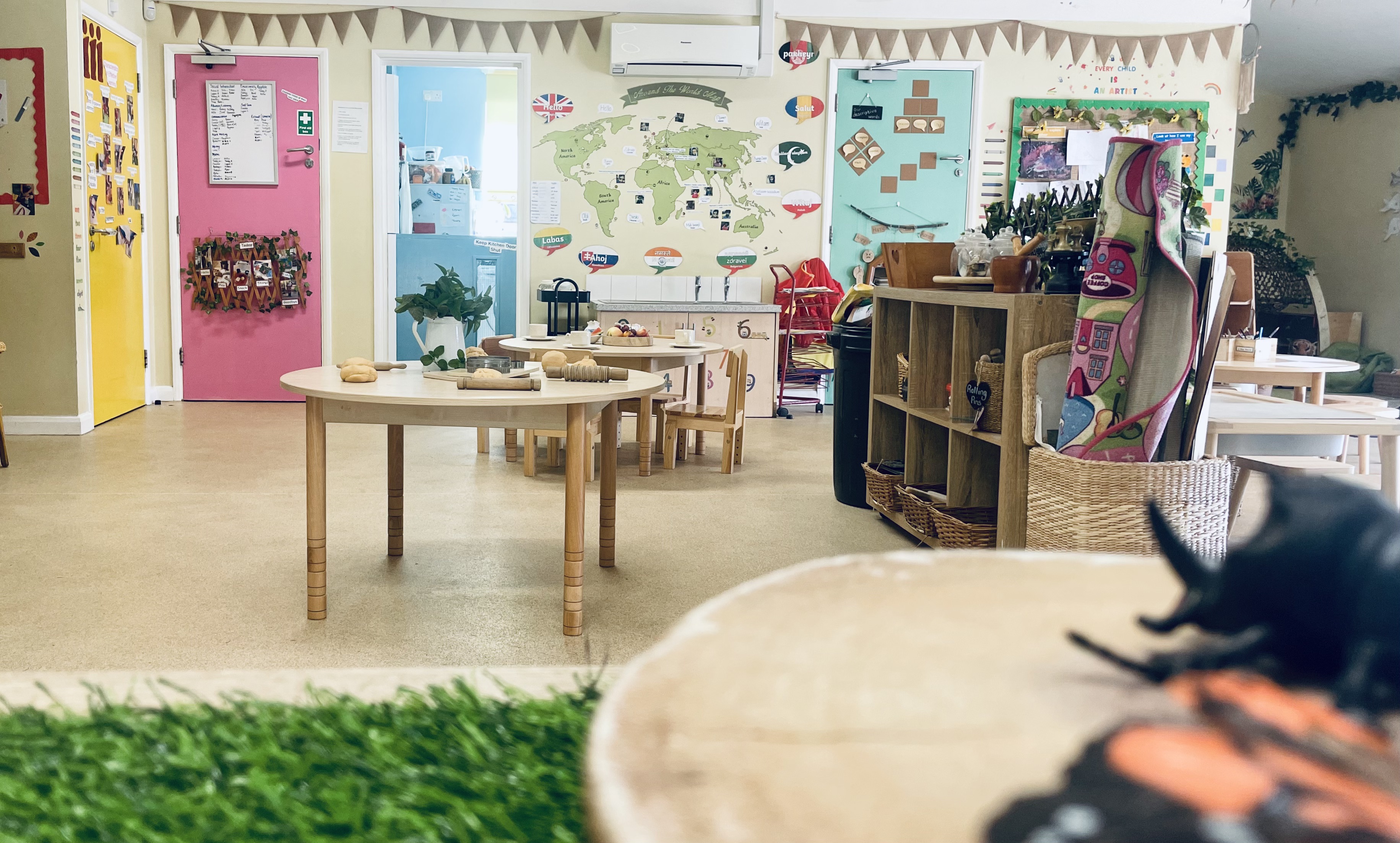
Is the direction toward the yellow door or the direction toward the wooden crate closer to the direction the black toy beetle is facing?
the yellow door

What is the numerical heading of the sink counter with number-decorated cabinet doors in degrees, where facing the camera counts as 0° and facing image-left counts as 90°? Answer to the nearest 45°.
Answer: approximately 0°

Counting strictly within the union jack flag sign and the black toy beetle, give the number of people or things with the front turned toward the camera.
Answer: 1

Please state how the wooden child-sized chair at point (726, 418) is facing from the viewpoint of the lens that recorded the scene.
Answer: facing to the left of the viewer

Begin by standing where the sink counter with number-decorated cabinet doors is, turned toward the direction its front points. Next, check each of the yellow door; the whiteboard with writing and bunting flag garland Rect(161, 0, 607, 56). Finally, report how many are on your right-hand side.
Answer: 3

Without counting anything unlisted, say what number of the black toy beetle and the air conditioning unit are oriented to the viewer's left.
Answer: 1

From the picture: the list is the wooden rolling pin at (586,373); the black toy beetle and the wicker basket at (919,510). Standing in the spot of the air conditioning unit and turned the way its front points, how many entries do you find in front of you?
3

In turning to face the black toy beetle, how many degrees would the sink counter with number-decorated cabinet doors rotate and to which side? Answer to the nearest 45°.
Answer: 0° — it already faces it

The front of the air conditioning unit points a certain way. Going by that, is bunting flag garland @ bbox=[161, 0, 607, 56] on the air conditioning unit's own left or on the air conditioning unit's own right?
on the air conditioning unit's own right

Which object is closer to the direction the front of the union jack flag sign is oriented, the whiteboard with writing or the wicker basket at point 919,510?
the wicker basket

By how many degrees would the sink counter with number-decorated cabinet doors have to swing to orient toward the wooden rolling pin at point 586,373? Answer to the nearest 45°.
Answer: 0° — it already faces it

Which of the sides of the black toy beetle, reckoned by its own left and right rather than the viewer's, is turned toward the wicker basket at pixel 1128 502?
right

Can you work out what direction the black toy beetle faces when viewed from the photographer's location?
facing to the left of the viewer
